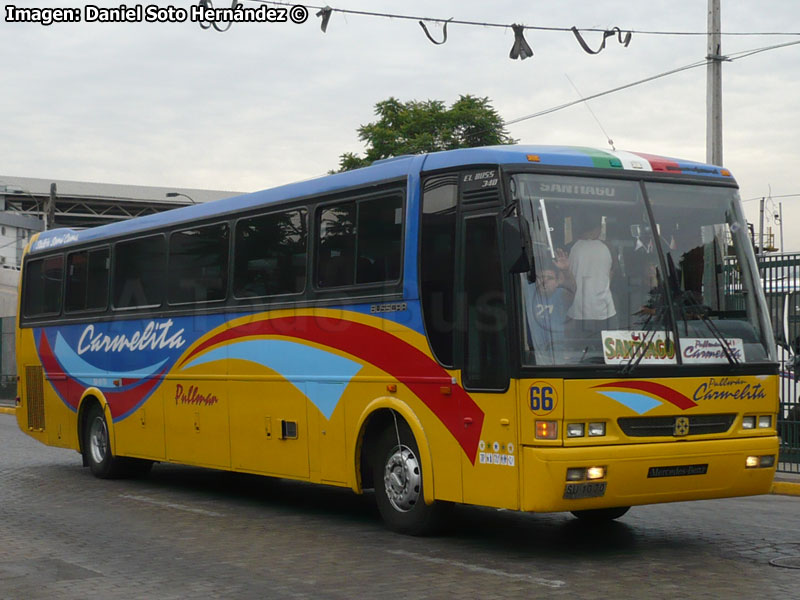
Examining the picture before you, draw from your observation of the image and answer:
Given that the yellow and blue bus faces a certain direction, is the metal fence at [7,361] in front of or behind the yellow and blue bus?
behind

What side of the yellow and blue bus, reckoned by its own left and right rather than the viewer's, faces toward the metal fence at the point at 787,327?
left

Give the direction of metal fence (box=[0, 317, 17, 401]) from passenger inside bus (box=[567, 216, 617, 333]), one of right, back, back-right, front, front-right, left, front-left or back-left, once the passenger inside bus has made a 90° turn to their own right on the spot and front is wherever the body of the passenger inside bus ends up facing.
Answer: back-left

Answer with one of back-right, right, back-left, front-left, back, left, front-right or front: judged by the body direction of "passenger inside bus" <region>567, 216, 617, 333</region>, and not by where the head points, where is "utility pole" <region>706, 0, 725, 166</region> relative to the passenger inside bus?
front

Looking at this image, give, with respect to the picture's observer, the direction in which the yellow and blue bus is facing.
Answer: facing the viewer and to the right of the viewer

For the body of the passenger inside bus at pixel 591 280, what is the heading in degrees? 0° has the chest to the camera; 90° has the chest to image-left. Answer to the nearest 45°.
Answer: approximately 180°
